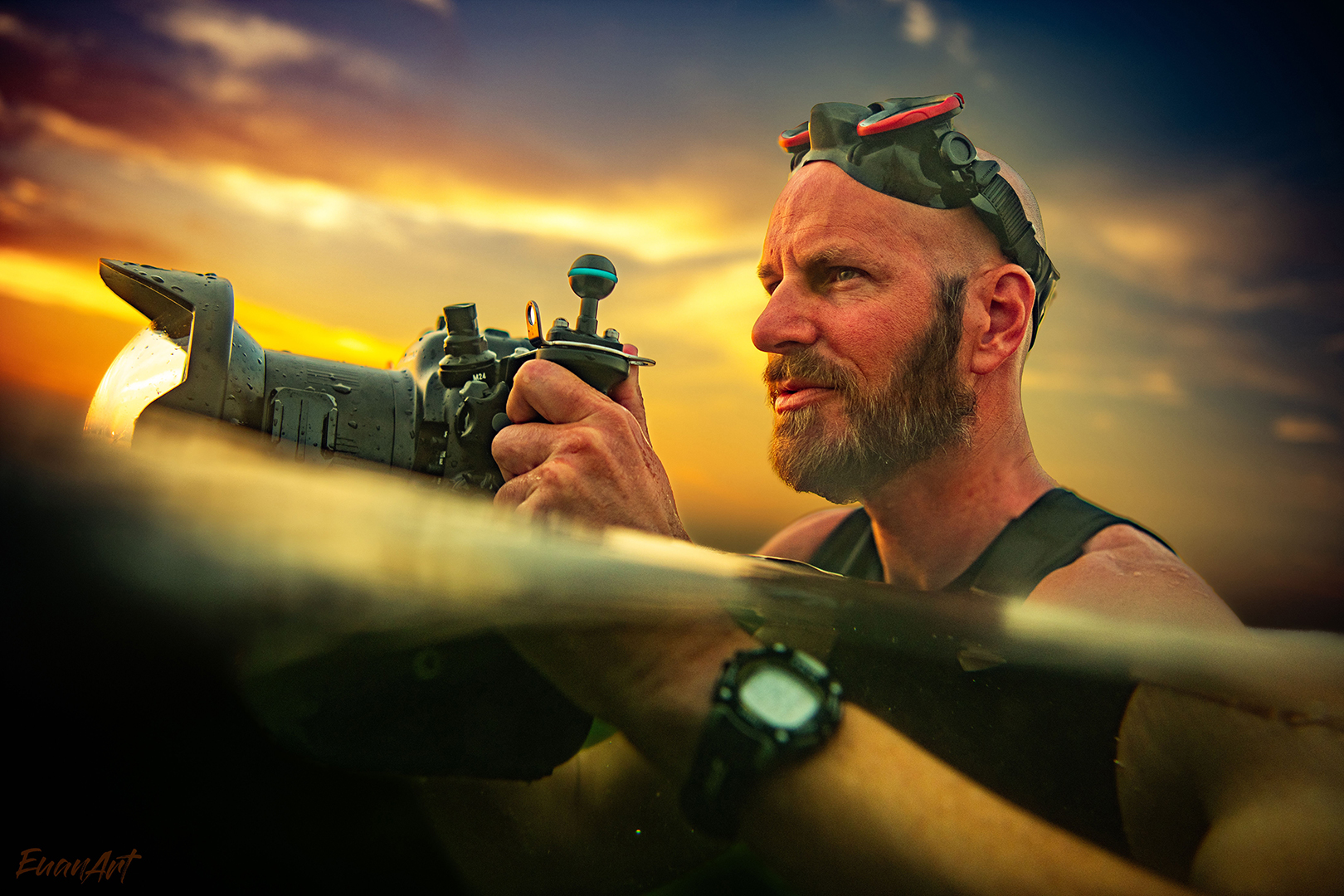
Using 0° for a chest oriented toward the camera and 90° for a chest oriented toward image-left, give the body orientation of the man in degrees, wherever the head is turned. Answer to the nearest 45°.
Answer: approximately 45°

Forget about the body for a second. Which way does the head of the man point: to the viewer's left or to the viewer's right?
to the viewer's left
